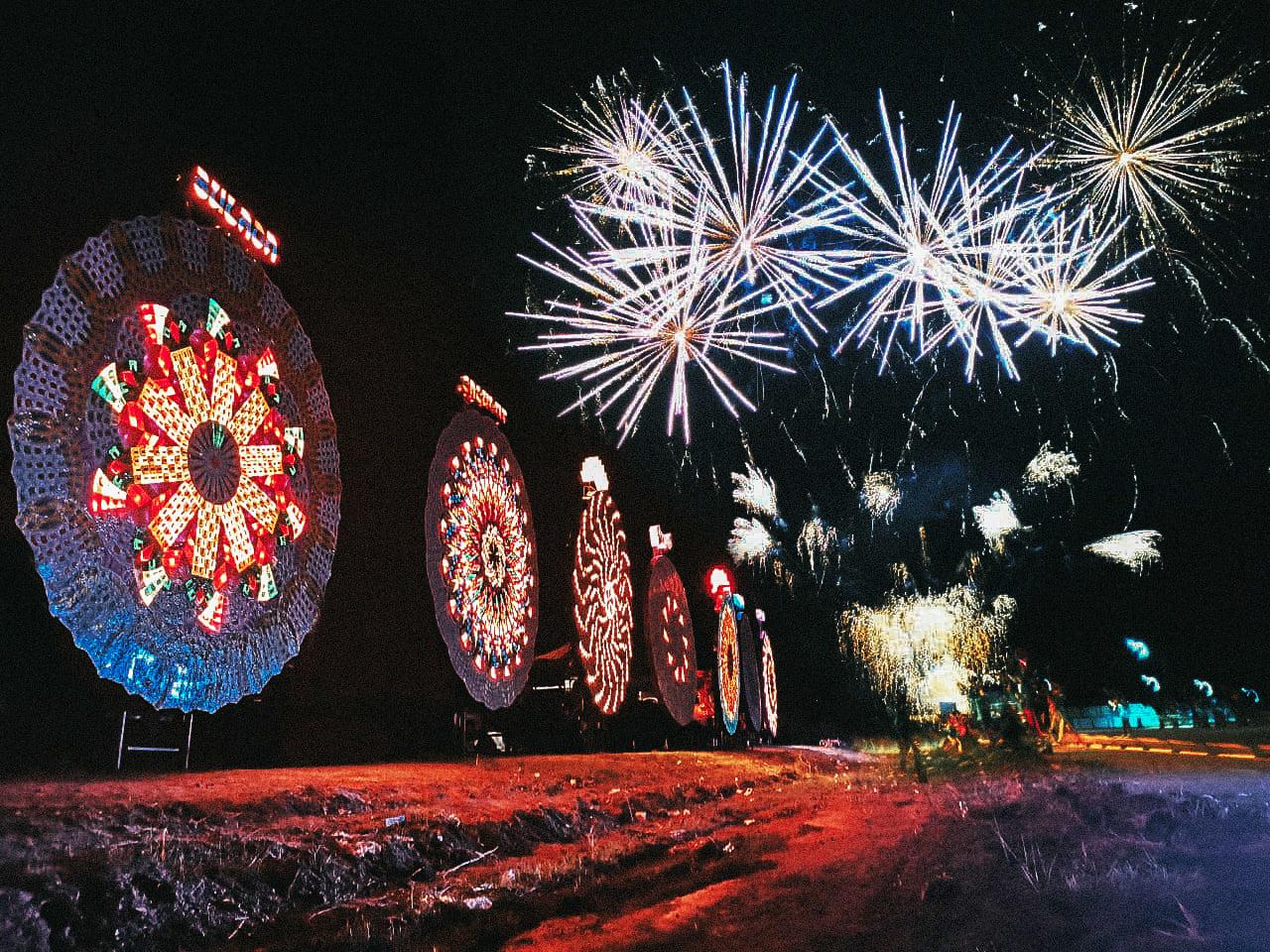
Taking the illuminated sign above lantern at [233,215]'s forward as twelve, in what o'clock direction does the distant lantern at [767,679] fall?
The distant lantern is roughly at 9 o'clock from the illuminated sign above lantern.

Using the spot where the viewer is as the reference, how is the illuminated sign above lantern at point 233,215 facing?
facing the viewer and to the right of the viewer

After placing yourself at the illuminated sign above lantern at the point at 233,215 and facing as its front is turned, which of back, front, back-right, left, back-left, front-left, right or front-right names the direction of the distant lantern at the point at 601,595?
left

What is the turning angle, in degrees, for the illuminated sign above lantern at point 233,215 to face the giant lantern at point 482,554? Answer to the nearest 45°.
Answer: approximately 90° to its left

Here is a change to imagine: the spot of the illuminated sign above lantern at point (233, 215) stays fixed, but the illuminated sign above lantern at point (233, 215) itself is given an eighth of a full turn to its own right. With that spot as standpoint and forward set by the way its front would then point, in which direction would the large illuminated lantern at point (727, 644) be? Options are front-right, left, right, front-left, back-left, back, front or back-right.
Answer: back-left

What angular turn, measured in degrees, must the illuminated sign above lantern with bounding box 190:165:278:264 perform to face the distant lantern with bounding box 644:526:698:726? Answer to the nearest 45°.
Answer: approximately 90° to its left
